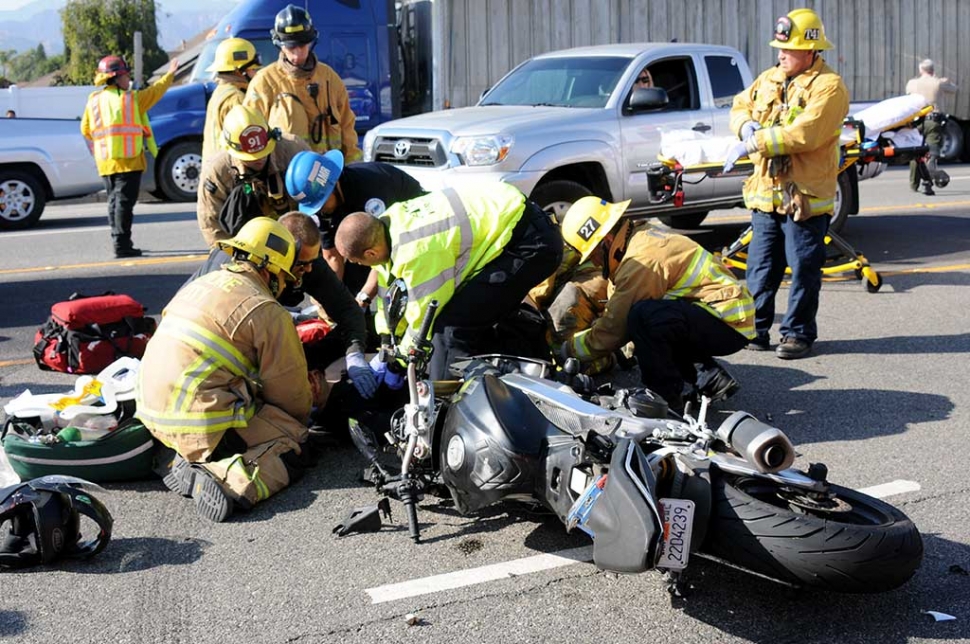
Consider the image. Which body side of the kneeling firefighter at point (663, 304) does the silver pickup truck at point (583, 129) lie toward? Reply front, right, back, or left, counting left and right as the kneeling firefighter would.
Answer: right

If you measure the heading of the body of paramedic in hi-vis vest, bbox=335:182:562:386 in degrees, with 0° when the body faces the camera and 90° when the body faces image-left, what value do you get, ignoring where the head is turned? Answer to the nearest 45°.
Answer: approximately 90°

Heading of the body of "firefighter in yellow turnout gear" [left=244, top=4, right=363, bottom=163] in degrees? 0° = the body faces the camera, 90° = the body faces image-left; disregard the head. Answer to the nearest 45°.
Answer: approximately 0°

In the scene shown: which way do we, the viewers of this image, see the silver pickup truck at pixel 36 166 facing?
facing to the left of the viewer

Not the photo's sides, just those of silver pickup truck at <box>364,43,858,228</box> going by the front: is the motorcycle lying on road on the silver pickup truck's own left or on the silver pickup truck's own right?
on the silver pickup truck's own left

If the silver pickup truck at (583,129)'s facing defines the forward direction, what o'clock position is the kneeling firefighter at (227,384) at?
The kneeling firefighter is roughly at 11 o'clock from the silver pickup truck.

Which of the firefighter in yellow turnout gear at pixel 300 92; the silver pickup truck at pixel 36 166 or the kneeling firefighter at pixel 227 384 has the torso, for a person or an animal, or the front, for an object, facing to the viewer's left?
the silver pickup truck

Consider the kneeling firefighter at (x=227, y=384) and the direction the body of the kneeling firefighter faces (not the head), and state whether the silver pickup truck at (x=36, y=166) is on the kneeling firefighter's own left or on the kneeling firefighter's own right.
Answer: on the kneeling firefighter's own left

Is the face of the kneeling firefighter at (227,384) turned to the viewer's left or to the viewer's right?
to the viewer's right

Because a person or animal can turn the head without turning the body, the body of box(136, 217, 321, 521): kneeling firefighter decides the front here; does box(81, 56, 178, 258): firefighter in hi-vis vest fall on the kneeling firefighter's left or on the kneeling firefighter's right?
on the kneeling firefighter's left
